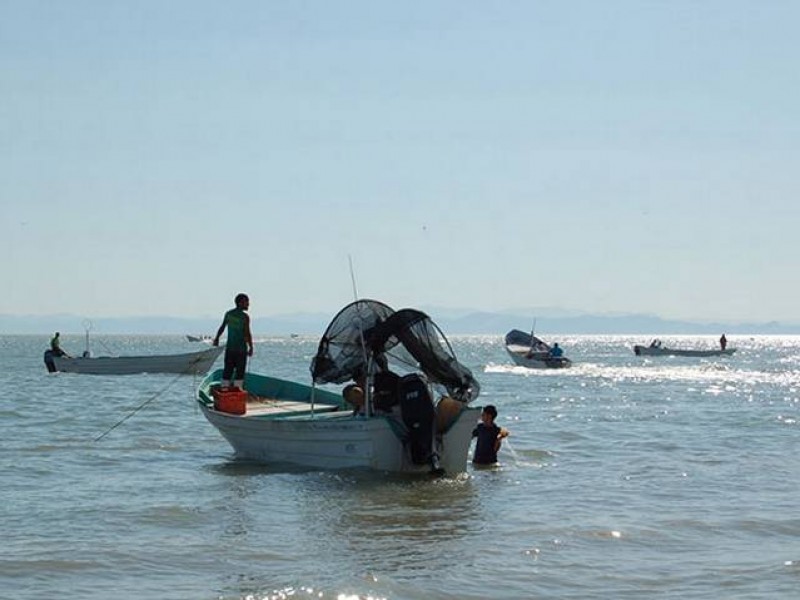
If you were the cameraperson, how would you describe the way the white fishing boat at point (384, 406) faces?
facing away from the viewer and to the left of the viewer

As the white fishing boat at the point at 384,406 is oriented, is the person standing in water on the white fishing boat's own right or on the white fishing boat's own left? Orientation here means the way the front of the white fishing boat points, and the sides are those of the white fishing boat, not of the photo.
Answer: on the white fishing boat's own right
